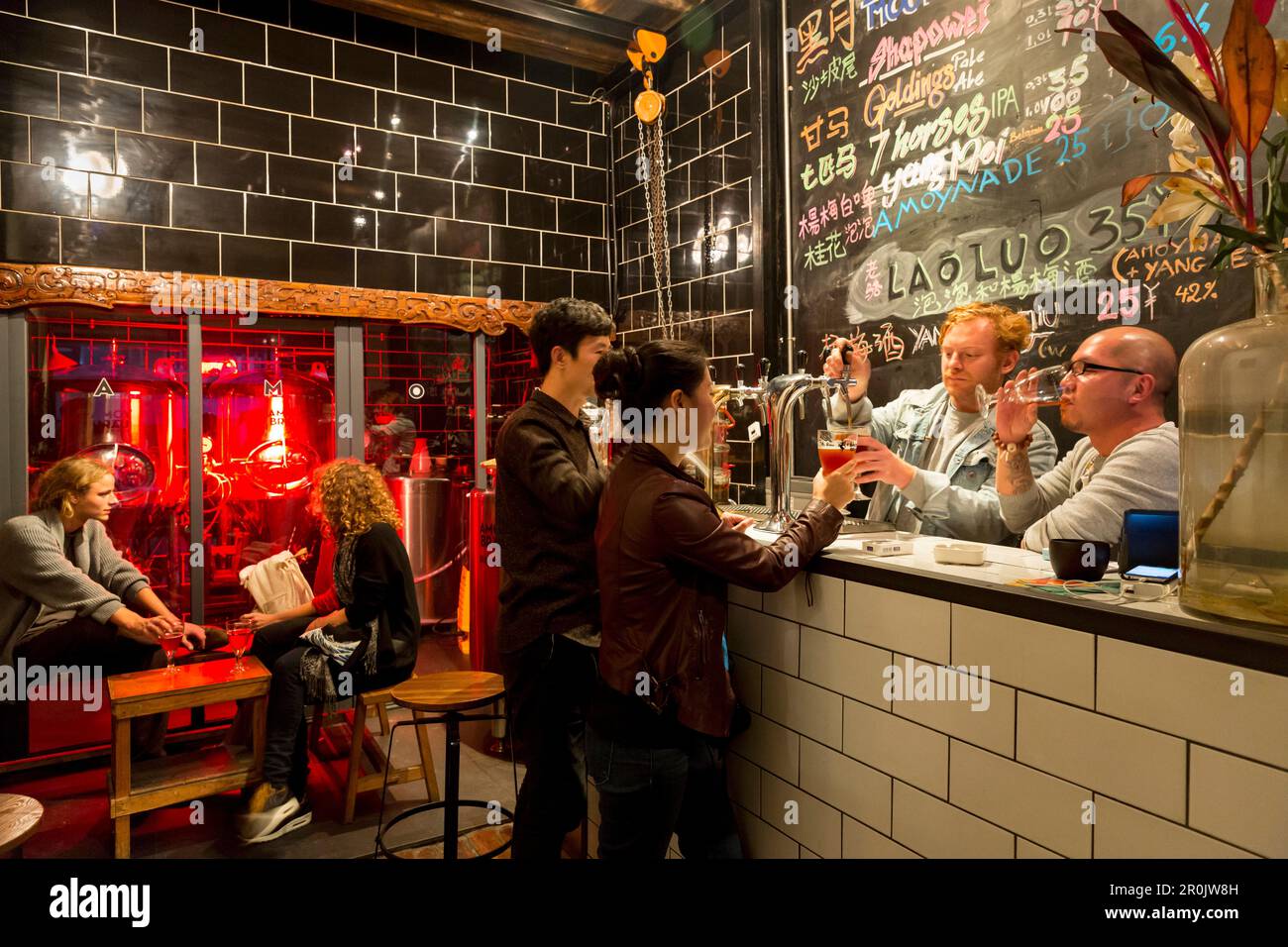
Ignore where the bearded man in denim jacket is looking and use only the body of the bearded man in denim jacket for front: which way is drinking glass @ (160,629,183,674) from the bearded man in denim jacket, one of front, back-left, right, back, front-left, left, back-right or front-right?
front-right

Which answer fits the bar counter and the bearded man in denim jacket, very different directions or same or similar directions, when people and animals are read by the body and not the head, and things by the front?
same or similar directions

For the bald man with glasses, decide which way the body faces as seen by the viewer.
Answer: to the viewer's left

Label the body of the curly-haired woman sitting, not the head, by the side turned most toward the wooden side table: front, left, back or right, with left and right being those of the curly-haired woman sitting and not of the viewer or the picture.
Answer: front

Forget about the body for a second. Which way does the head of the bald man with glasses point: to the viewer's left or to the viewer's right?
to the viewer's left

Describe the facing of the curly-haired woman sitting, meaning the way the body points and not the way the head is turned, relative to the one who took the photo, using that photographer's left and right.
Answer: facing to the left of the viewer

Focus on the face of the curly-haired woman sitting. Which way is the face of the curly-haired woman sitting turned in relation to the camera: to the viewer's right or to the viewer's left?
to the viewer's left

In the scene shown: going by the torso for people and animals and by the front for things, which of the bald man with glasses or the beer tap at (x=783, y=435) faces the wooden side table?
the bald man with glasses

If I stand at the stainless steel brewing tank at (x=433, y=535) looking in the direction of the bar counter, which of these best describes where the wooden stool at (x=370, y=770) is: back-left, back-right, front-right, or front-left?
front-right

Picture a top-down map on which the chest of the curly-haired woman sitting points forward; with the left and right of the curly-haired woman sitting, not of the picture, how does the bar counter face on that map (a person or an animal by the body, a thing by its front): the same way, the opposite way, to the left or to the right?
the same way

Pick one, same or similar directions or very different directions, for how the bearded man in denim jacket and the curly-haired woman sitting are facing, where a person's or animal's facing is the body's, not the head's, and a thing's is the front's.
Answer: same or similar directions

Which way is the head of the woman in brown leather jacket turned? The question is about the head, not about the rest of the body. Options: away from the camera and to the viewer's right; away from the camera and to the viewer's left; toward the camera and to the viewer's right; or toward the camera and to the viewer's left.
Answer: away from the camera and to the viewer's right

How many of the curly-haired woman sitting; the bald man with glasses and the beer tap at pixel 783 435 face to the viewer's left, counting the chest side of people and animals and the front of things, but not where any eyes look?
2

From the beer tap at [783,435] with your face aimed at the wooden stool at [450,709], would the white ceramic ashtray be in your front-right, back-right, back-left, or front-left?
back-left
